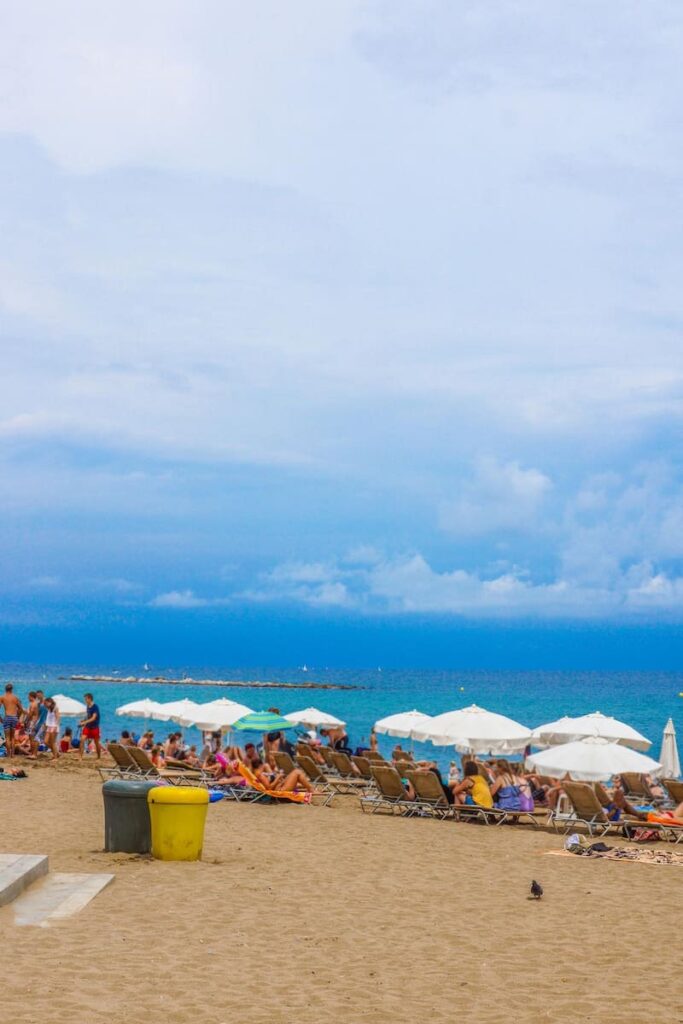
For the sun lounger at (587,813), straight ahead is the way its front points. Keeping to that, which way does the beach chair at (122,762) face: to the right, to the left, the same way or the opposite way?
the same way

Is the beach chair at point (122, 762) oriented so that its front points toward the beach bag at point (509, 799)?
no

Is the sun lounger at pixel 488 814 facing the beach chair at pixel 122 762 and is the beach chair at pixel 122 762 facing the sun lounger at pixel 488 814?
no

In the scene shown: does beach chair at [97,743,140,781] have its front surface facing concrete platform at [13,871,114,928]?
no

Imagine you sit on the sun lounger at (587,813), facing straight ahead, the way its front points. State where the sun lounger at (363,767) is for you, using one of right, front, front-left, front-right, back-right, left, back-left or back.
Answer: left

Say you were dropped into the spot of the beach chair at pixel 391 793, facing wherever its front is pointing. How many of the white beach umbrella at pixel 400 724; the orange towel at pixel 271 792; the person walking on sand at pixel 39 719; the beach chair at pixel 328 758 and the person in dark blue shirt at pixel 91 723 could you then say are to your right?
0

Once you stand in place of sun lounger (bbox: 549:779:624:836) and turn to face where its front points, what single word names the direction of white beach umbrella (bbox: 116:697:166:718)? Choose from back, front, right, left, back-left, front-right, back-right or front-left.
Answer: left

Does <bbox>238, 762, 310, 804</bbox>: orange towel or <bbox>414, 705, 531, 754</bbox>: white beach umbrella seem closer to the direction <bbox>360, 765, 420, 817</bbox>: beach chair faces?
the white beach umbrella

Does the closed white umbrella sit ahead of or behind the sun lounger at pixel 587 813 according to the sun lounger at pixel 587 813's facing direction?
ahead

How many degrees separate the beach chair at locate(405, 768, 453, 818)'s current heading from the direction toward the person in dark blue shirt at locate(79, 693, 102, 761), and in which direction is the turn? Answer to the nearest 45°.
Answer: approximately 90° to its left

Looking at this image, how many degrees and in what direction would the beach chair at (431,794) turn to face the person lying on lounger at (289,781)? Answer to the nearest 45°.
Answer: approximately 90° to its left

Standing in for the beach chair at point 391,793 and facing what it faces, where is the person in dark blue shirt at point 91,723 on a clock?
The person in dark blue shirt is roughly at 9 o'clock from the beach chair.

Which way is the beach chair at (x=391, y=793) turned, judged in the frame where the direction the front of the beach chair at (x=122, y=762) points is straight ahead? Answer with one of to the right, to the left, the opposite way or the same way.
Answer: the same way

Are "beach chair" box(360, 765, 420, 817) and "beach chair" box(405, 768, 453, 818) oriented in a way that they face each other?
no

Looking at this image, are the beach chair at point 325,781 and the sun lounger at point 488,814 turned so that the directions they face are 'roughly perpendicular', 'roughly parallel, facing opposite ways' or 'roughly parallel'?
roughly parallel

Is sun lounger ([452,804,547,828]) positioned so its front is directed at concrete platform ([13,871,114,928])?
no

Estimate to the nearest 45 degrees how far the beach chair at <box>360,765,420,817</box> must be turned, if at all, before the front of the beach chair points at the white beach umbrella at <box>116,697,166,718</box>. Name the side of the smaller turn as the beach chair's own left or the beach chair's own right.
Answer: approximately 90° to the beach chair's own left

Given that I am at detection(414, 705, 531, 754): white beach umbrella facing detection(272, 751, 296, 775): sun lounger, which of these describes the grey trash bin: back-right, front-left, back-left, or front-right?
front-left

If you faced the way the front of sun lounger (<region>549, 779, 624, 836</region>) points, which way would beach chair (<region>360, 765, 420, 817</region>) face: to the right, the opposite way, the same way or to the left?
the same way
